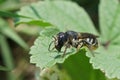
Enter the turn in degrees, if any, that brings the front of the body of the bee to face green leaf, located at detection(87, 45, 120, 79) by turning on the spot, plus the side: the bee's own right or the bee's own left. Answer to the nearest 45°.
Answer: approximately 135° to the bee's own left

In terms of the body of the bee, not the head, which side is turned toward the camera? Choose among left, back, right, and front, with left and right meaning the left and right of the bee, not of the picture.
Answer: left

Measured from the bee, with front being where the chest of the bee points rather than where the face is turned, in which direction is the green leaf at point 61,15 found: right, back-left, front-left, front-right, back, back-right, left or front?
right

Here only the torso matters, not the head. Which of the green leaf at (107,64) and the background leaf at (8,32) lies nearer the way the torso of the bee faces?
the background leaf

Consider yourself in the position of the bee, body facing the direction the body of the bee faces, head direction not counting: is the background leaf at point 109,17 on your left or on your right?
on your right

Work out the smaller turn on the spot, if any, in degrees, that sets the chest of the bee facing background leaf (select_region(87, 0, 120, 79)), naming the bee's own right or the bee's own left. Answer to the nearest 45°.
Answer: approximately 135° to the bee's own right
